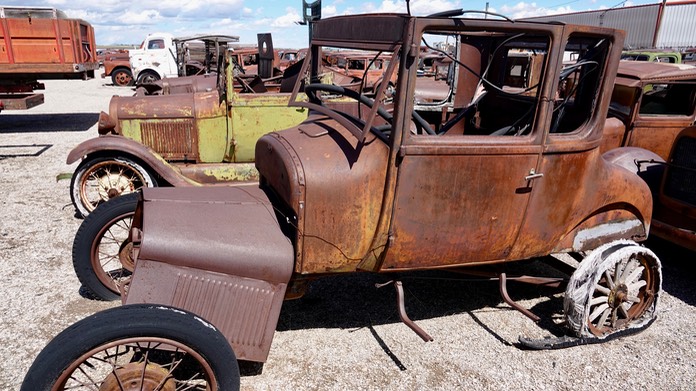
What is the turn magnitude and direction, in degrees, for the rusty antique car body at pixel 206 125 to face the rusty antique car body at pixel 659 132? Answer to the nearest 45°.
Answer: approximately 180°

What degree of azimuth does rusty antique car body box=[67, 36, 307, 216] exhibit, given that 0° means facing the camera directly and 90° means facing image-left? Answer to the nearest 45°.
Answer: approximately 90°

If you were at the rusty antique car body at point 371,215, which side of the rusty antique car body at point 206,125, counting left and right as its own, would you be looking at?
left

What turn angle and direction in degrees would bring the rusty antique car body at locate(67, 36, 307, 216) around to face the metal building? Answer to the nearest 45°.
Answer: approximately 135° to its right

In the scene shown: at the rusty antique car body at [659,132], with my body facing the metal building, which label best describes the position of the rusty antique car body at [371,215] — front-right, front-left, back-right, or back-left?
back-left
